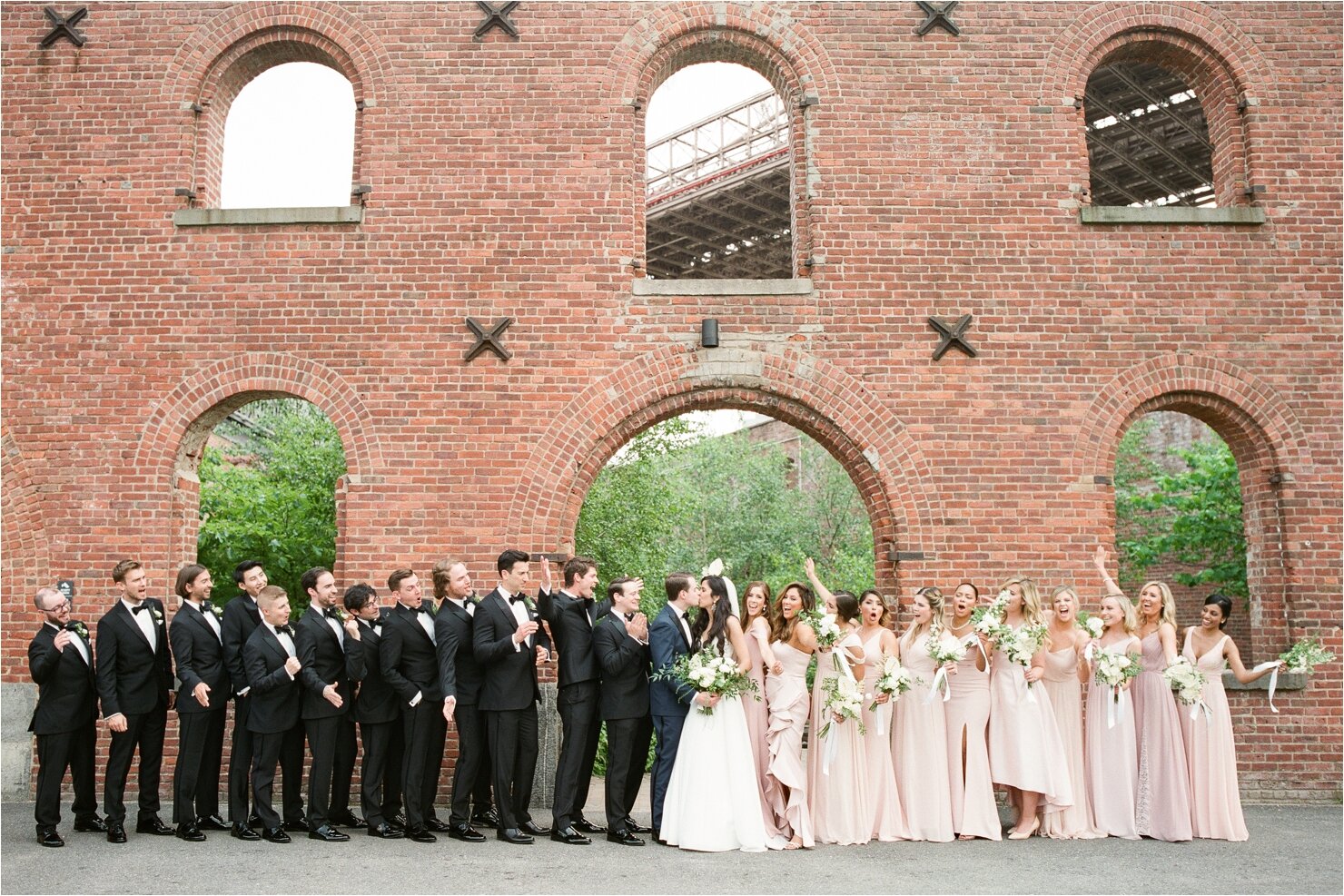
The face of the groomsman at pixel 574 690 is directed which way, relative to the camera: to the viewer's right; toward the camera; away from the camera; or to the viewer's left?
to the viewer's right

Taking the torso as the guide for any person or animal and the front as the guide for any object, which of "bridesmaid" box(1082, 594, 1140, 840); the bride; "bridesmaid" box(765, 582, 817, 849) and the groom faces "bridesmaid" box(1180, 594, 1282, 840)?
the groom

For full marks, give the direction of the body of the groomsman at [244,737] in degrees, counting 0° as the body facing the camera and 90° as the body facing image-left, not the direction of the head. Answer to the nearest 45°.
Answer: approximately 315°

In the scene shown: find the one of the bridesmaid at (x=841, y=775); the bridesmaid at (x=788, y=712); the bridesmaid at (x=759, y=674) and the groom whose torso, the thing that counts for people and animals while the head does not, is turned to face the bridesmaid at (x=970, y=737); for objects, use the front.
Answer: the groom

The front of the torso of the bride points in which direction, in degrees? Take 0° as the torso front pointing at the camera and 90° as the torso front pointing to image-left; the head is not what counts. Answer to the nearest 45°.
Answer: approximately 45°

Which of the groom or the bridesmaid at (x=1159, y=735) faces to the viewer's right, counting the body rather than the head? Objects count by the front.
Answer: the groom

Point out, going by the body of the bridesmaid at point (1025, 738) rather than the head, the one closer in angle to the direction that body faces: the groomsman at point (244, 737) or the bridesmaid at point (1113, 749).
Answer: the groomsman
